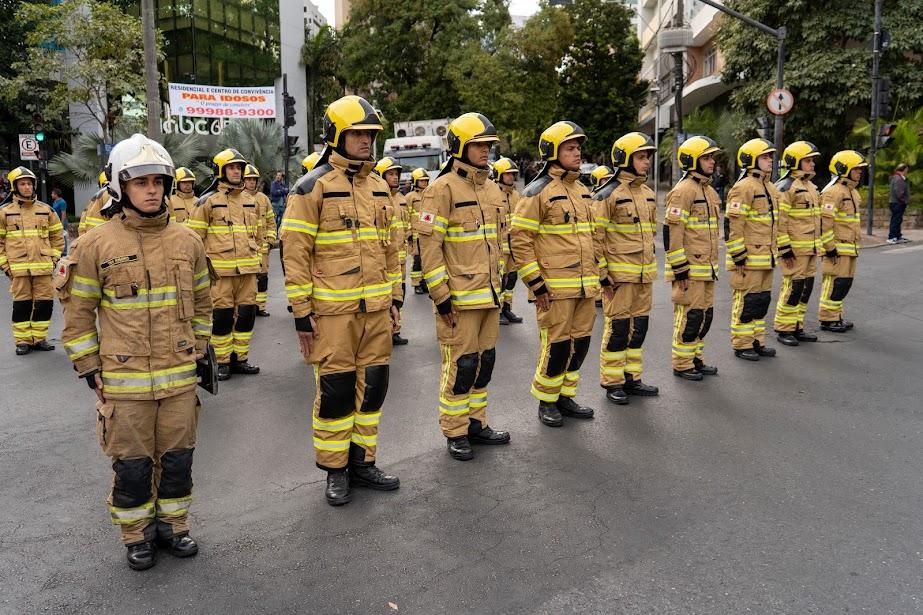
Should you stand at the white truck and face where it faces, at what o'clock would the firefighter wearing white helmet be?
The firefighter wearing white helmet is roughly at 12 o'clock from the white truck.

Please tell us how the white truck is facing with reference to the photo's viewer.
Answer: facing the viewer

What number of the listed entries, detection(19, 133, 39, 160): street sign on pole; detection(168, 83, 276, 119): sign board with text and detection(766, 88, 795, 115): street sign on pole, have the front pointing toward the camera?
3

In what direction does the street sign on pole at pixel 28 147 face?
toward the camera

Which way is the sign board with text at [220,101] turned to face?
toward the camera

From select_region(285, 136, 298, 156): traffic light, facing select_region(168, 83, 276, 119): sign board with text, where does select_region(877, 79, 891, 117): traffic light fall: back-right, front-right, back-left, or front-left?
back-right

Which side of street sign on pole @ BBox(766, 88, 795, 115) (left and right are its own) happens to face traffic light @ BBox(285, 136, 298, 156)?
right

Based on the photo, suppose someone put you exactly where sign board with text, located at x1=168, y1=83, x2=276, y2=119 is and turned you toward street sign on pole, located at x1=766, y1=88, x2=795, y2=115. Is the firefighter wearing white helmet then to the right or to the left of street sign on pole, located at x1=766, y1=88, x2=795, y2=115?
right

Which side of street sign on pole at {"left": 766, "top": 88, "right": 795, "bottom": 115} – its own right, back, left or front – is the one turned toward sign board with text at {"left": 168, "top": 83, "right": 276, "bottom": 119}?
right

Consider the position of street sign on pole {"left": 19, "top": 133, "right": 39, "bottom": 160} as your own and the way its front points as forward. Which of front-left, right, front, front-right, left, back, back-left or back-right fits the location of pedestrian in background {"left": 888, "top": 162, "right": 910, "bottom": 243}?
front-left

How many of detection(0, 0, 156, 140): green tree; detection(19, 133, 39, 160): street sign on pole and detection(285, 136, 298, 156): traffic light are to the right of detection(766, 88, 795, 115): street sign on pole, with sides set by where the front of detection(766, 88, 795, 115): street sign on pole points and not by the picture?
3

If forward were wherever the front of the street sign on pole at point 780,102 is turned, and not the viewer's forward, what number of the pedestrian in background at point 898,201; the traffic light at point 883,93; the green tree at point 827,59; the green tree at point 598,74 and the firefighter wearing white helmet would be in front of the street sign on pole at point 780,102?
1

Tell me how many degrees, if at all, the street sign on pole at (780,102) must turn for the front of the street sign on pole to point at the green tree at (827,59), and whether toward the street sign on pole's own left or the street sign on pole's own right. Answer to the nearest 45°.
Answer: approximately 180°

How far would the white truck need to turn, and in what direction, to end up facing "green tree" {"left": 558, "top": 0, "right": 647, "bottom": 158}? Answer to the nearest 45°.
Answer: approximately 135° to its left
